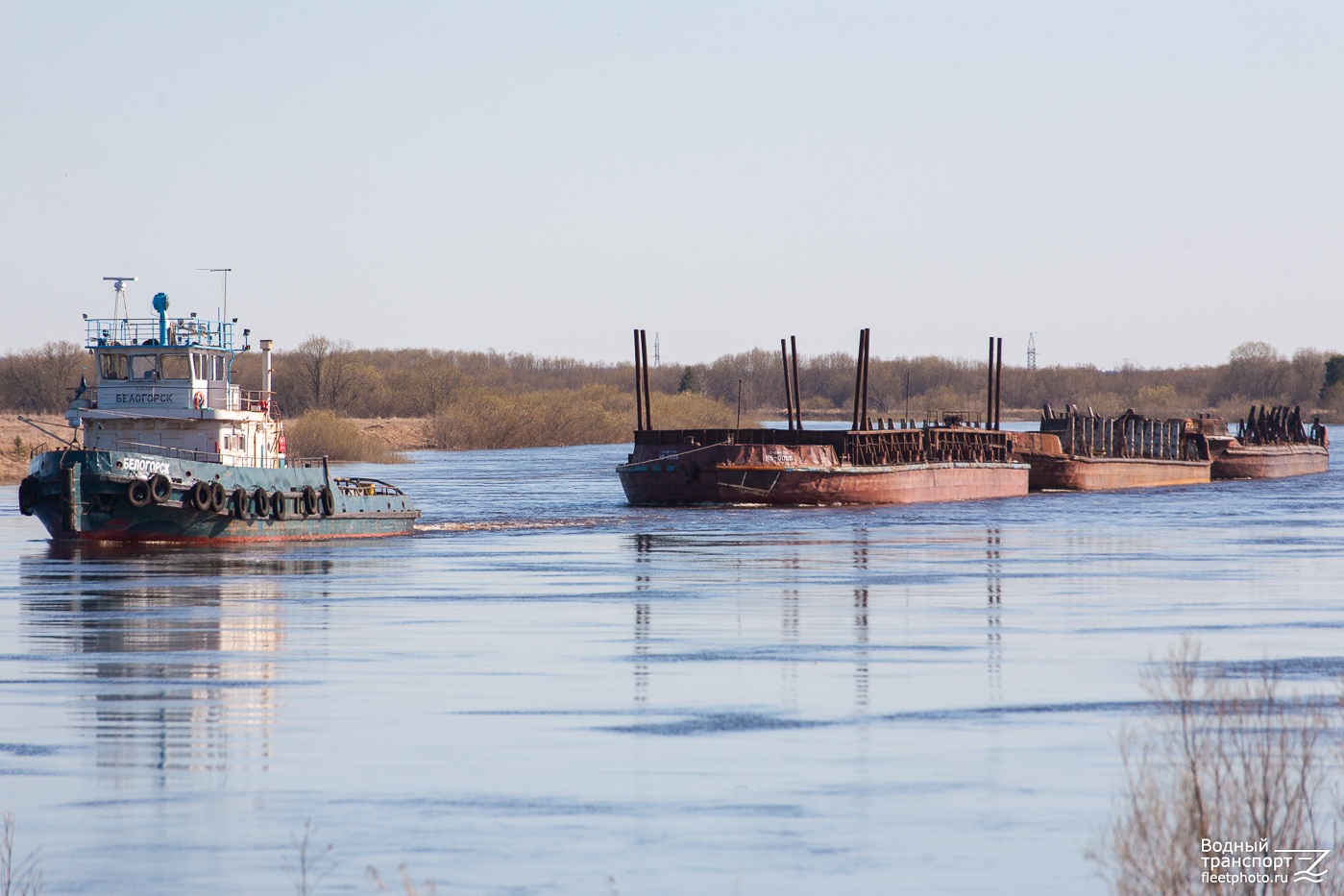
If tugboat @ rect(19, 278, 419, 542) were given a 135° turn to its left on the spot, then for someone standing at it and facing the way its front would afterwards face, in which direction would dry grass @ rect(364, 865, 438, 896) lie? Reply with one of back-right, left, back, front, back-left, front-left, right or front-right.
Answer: right

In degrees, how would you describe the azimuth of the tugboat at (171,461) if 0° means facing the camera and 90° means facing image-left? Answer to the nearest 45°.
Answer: approximately 45°

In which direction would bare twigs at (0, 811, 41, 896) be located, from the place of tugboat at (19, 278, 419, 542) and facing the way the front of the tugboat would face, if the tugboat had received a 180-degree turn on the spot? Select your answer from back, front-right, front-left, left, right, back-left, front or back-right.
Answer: back-right
